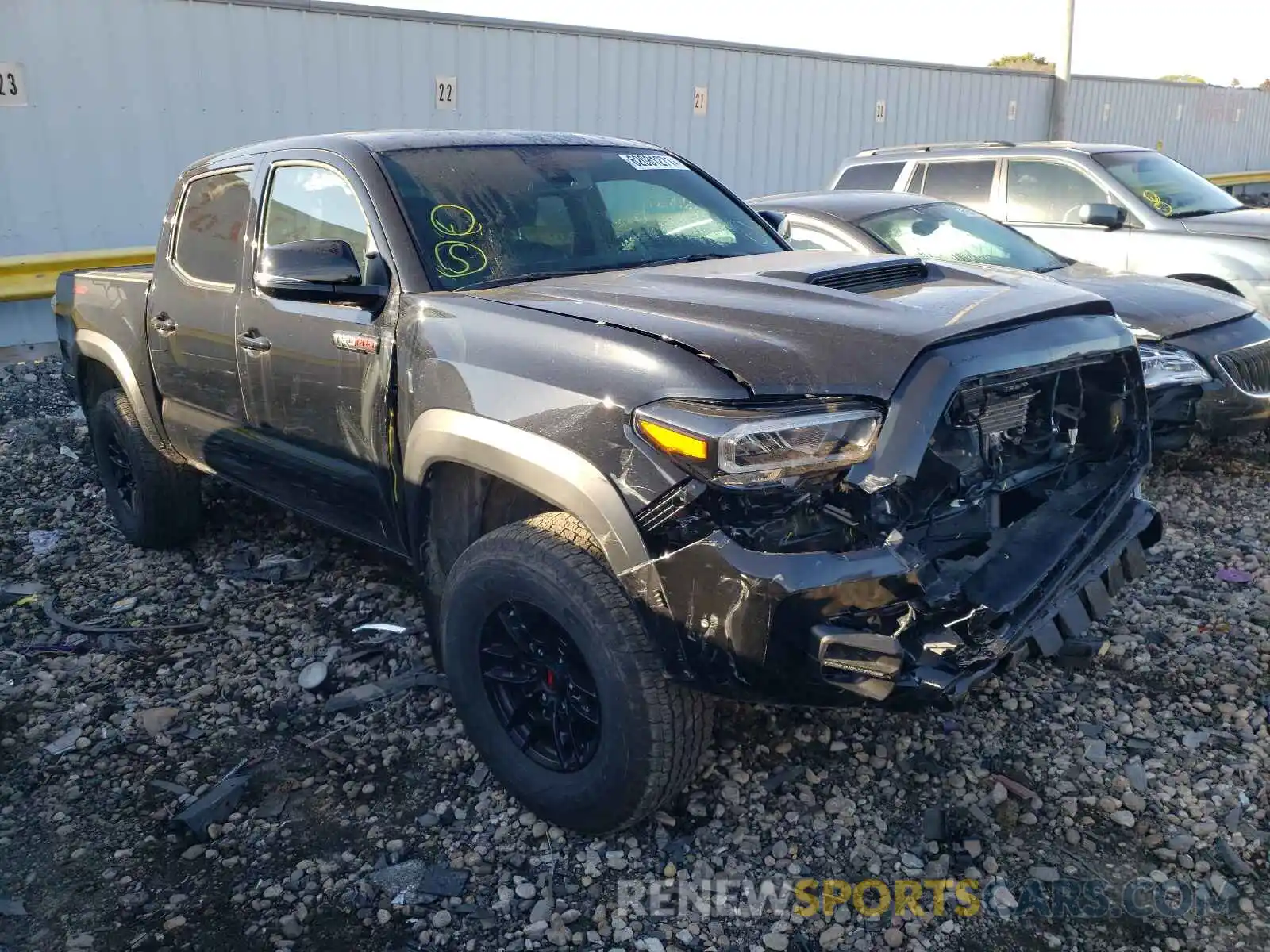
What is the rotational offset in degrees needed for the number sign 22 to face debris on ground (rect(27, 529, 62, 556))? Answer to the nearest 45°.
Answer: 0° — it already faces it

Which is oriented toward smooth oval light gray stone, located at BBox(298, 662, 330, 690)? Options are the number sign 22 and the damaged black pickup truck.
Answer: the number sign 22

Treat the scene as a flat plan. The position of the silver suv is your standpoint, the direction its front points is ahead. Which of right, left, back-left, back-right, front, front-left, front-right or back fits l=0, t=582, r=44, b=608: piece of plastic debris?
right

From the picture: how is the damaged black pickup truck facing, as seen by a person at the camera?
facing the viewer and to the right of the viewer

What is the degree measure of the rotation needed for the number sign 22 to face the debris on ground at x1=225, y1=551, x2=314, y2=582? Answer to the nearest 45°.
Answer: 0° — it already faces it

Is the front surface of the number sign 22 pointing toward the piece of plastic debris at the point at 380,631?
yes

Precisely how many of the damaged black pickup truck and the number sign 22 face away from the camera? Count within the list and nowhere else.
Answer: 0

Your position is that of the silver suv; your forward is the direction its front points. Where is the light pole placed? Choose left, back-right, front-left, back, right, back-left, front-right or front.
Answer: back-left

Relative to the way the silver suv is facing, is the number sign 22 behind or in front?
behind

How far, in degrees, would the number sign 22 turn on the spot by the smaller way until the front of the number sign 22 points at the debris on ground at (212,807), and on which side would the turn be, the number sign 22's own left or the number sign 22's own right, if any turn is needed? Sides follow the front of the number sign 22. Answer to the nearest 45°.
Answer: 0° — it already faces it

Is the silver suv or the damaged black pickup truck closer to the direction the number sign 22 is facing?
the damaged black pickup truck

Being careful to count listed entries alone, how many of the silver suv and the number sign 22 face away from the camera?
0

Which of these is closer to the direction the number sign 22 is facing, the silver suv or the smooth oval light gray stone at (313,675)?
the smooth oval light gray stone

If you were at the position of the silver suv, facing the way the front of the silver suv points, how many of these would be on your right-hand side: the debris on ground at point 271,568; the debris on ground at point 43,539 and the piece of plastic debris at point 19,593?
3

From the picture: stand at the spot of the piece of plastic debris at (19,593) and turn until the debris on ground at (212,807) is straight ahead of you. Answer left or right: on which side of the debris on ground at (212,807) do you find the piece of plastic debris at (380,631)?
left
